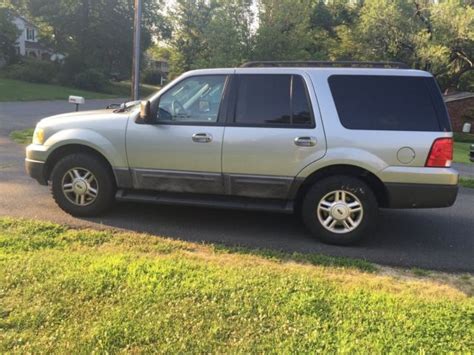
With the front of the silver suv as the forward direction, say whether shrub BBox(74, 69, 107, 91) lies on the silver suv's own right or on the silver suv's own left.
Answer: on the silver suv's own right

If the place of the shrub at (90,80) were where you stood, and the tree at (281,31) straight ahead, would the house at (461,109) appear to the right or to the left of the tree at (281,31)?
right

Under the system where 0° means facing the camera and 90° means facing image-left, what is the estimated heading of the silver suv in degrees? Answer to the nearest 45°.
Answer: approximately 90°

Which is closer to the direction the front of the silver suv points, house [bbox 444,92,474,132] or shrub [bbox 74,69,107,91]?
the shrub

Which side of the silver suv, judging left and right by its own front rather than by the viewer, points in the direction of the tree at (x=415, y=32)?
right

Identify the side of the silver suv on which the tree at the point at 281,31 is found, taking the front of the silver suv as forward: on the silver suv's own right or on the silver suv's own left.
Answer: on the silver suv's own right

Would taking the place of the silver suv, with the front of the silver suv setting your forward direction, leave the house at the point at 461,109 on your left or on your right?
on your right

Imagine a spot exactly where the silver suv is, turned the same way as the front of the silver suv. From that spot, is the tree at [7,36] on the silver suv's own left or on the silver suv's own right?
on the silver suv's own right

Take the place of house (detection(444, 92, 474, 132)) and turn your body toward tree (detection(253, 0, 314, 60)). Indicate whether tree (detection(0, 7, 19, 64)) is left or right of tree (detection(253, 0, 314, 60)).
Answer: left
